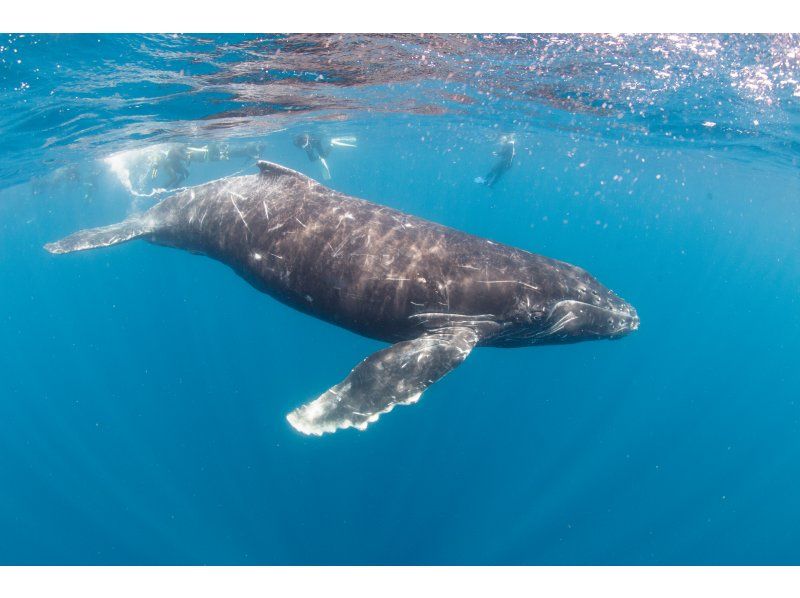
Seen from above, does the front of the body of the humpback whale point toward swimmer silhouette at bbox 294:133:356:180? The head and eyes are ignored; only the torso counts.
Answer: no

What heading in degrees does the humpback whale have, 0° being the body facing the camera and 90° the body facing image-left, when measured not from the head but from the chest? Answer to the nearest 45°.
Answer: approximately 270°
